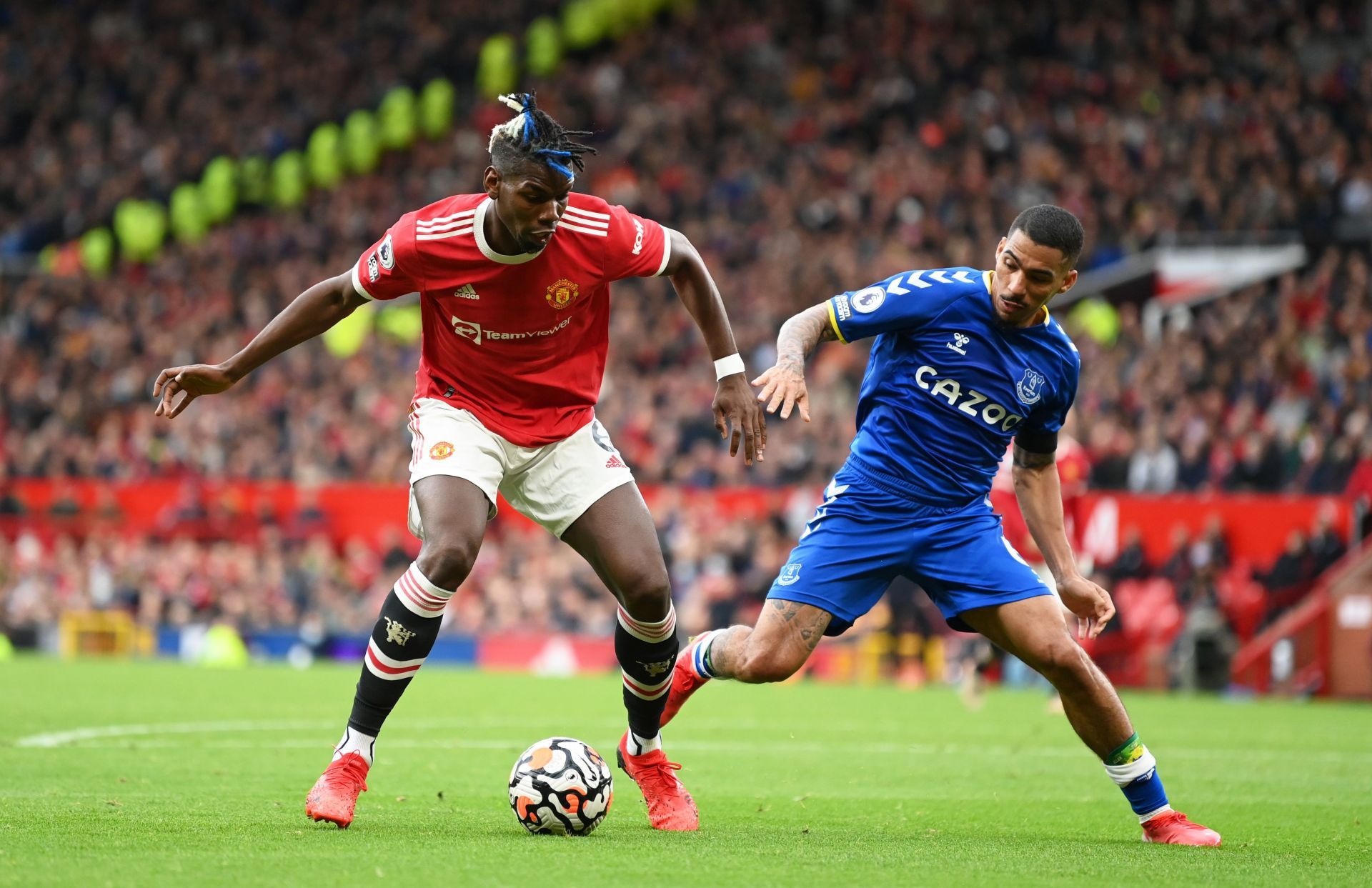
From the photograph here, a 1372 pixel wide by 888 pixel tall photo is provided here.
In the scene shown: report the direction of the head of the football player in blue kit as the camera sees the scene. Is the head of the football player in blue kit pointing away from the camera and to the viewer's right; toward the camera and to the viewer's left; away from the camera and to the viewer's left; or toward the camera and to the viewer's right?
toward the camera and to the viewer's left

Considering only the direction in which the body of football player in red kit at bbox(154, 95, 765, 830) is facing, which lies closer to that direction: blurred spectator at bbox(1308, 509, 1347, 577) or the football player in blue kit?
the football player in blue kit

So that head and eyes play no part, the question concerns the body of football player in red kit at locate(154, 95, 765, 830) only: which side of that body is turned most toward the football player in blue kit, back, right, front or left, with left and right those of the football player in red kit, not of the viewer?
left

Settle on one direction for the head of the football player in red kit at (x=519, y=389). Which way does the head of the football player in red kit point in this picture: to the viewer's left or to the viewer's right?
to the viewer's right

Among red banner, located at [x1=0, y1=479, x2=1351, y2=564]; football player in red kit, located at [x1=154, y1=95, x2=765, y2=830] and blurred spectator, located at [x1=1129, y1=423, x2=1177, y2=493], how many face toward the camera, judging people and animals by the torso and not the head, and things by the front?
3

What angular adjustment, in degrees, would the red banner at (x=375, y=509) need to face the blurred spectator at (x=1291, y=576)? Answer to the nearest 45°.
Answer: approximately 45° to its left

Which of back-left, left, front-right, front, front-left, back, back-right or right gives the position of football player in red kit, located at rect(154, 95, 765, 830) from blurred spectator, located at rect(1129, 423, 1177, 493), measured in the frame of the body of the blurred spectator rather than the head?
front

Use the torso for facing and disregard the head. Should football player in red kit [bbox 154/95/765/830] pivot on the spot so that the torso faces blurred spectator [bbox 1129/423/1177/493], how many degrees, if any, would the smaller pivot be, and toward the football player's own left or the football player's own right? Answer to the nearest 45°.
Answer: approximately 135° to the football player's own left

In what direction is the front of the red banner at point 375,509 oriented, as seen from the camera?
facing the viewer
